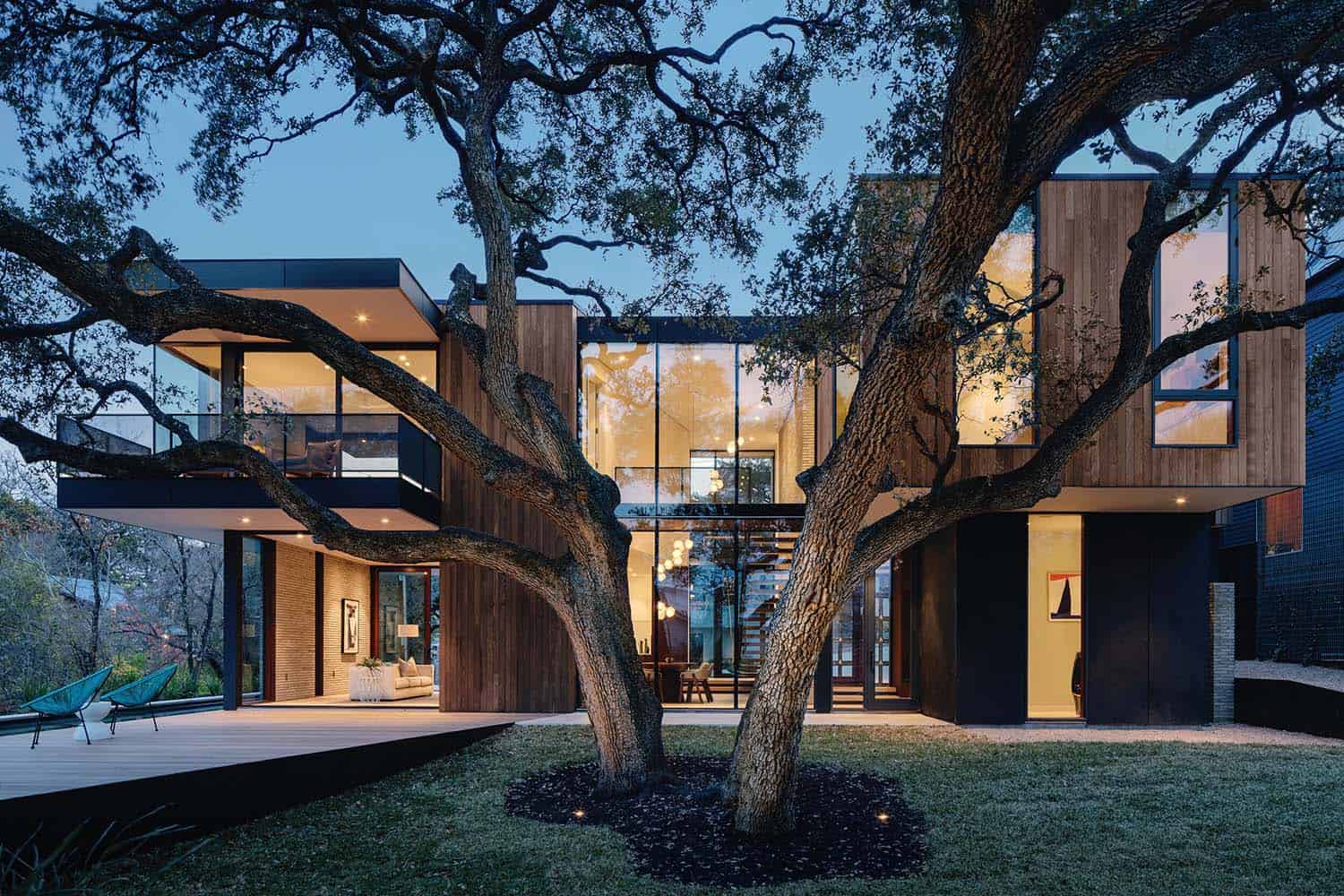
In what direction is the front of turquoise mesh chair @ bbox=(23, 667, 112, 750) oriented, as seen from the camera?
facing to the left of the viewer

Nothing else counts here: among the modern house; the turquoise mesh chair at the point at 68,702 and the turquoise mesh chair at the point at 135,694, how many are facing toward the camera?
1

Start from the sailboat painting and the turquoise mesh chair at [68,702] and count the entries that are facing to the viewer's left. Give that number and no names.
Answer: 1

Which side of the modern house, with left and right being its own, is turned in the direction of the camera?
front

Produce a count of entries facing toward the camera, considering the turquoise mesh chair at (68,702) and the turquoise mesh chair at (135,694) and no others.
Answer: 0

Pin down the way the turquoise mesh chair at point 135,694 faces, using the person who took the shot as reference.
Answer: facing to the left of the viewer

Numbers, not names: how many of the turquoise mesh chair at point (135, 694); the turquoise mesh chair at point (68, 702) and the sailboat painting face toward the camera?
1

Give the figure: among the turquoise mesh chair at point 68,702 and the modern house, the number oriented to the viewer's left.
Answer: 1

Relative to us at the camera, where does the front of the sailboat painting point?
facing the viewer

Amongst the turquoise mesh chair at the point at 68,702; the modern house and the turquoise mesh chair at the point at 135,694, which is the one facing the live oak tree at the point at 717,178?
the modern house

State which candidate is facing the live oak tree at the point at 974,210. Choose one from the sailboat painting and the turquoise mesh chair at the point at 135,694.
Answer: the sailboat painting
